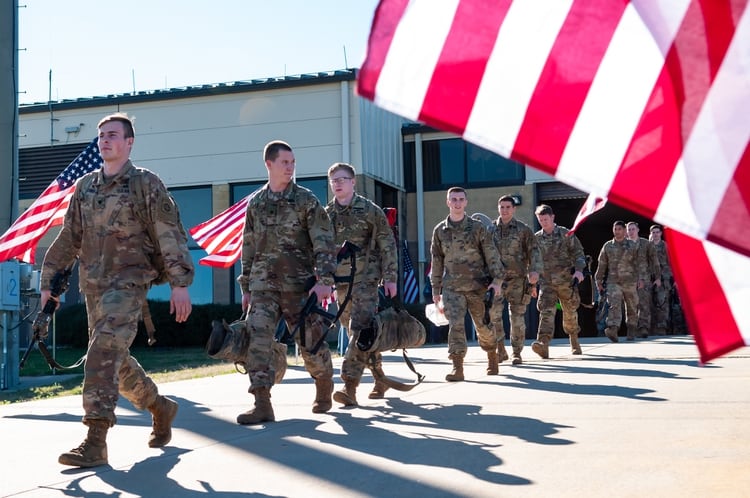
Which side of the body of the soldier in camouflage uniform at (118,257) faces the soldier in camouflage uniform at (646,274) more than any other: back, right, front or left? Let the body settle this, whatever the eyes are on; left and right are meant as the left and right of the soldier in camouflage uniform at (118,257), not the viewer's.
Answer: back

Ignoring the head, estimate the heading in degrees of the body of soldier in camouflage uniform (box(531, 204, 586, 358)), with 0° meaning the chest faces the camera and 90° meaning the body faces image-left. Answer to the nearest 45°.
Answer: approximately 45°

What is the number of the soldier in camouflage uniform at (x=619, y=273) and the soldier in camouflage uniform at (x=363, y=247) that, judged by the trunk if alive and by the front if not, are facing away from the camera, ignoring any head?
0

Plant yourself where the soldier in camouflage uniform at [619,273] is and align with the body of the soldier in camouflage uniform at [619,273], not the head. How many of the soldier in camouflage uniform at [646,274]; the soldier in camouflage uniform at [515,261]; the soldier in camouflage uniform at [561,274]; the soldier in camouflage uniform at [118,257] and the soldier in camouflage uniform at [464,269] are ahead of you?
4

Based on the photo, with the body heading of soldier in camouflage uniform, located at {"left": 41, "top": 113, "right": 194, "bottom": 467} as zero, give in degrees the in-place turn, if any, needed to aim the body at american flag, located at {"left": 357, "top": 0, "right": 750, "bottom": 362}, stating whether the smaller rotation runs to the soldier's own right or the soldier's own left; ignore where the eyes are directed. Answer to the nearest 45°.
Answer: approximately 45° to the soldier's own left

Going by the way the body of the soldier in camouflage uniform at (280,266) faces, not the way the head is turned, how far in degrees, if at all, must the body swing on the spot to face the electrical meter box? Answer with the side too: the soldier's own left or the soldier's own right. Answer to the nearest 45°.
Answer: approximately 90° to the soldier's own right

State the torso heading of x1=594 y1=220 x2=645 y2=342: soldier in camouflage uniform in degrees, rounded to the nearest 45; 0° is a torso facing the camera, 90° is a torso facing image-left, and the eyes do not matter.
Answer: approximately 0°

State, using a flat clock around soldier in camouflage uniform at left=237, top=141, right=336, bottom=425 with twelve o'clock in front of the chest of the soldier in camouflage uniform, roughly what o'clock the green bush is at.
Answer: The green bush is roughly at 4 o'clock from the soldier in camouflage uniform.

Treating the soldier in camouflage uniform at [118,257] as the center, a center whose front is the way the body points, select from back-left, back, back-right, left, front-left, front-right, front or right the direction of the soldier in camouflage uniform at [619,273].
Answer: back
